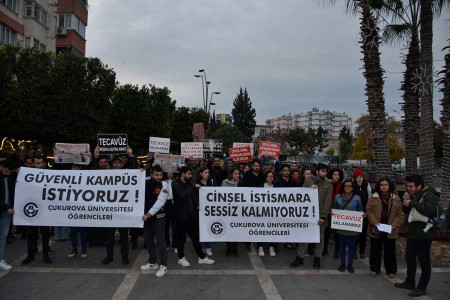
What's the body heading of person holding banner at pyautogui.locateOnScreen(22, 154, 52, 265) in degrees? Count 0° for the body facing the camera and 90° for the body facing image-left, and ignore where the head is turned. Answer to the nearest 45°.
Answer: approximately 0°

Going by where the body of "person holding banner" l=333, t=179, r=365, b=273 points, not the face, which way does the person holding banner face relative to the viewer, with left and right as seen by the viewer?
facing the viewer

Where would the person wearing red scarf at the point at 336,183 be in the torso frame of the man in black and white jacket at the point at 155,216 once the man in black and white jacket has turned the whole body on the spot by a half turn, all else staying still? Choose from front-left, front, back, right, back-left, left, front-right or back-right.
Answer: front-right

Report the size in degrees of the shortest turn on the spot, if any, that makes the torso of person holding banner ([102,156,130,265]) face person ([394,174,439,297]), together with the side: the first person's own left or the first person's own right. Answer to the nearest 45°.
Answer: approximately 45° to the first person's own left

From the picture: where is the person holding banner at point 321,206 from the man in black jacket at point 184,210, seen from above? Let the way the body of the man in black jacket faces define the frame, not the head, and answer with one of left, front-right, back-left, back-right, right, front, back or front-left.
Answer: front-left

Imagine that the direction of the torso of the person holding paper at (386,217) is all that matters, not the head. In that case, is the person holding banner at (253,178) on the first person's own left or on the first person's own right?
on the first person's own right

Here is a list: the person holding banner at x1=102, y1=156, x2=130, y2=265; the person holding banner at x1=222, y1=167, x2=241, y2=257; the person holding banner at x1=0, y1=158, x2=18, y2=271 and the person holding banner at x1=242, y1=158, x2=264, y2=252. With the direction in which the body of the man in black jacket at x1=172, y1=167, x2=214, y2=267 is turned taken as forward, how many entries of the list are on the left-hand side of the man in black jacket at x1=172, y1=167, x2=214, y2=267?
2

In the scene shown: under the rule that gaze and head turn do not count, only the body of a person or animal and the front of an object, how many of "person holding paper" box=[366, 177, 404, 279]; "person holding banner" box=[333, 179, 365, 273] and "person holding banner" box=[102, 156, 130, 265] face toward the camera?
3

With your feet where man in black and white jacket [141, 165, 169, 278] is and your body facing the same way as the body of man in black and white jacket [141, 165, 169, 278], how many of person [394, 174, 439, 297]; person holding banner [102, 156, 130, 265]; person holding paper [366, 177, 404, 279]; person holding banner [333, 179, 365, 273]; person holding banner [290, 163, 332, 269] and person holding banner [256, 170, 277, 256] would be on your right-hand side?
1
